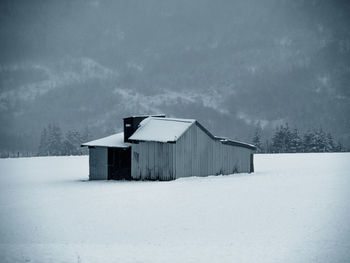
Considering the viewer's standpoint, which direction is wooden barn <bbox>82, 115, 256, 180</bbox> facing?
facing the viewer and to the left of the viewer
